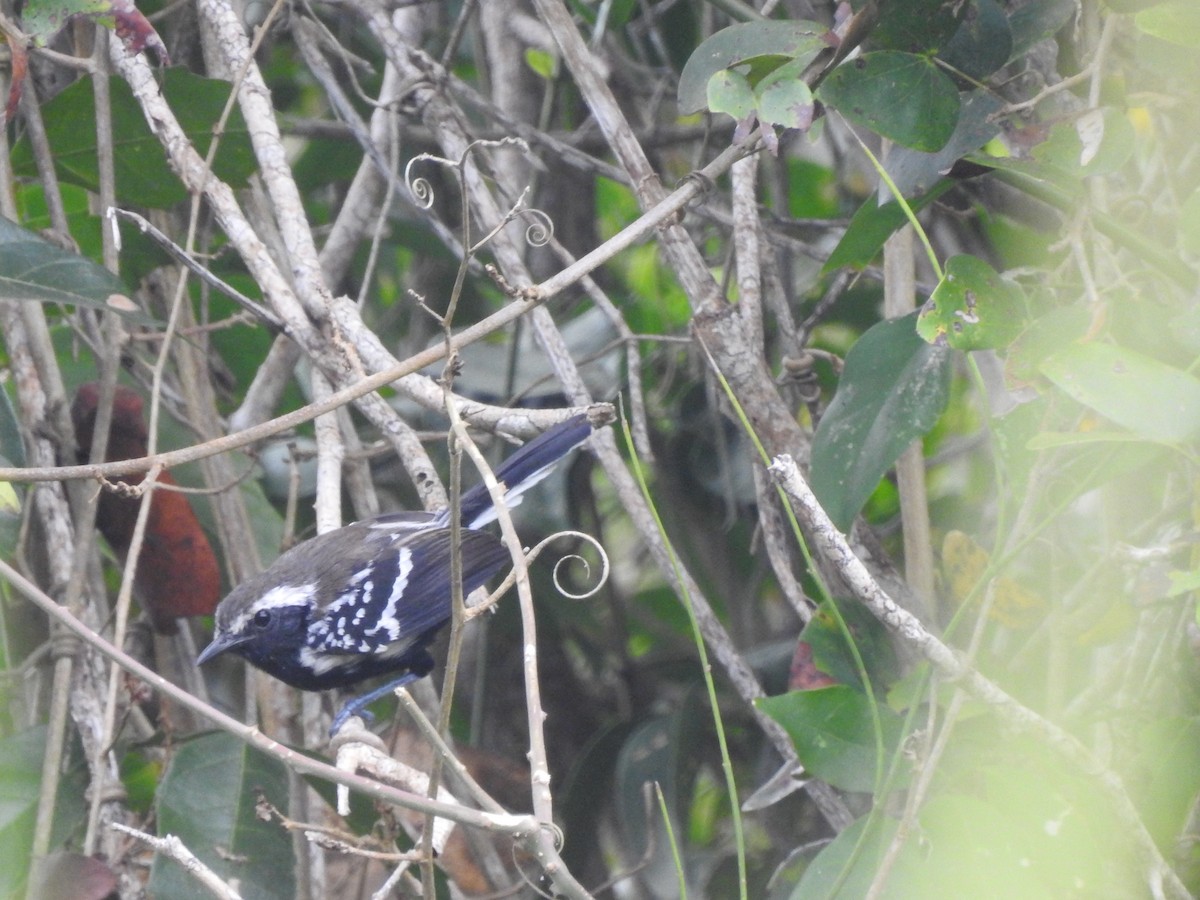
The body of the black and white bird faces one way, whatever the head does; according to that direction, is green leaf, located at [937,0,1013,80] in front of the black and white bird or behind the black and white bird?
behind

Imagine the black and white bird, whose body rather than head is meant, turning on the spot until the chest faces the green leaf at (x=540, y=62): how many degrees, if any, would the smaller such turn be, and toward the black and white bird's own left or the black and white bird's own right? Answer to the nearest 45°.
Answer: approximately 135° to the black and white bird's own right

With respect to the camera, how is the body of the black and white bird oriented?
to the viewer's left

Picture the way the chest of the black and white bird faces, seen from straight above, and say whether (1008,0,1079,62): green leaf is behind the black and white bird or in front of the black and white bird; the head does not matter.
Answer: behind

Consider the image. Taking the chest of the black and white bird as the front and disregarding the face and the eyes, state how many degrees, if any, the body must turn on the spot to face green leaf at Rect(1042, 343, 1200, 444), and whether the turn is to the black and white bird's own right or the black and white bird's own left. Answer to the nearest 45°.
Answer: approximately 135° to the black and white bird's own left

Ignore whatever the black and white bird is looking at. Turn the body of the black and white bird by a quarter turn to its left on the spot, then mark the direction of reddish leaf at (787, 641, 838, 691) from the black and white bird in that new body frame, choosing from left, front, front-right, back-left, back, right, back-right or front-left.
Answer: front-left
